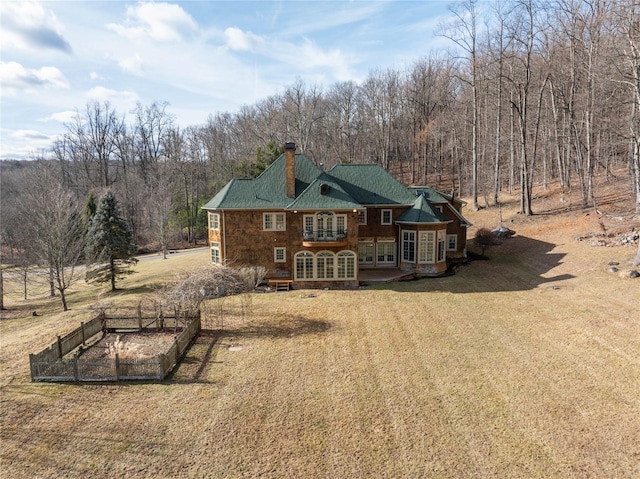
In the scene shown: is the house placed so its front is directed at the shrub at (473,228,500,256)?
no

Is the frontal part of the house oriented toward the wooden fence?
no

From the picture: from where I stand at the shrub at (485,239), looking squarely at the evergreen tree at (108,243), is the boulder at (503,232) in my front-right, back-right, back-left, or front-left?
back-right
